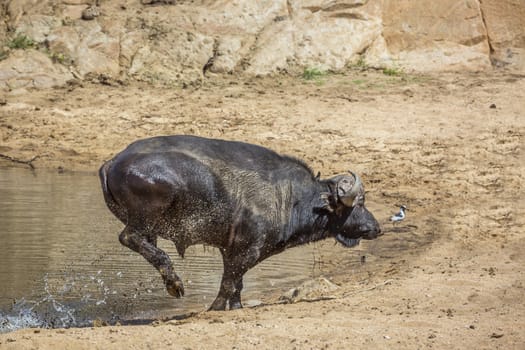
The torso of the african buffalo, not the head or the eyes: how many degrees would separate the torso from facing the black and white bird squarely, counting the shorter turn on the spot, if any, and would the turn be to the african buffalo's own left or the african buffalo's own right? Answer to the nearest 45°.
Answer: approximately 45° to the african buffalo's own left

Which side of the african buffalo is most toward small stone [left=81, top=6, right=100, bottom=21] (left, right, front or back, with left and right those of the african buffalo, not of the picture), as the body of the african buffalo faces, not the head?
left

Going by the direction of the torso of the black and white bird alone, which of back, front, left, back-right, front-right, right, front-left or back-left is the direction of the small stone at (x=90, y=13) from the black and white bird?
back-left

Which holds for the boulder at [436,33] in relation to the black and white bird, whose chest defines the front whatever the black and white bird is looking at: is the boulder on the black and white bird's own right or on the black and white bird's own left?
on the black and white bird's own left

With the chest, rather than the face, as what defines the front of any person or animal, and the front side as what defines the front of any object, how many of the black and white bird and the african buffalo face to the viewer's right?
2

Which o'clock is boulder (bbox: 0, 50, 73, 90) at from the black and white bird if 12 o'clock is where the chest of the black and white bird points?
The boulder is roughly at 7 o'clock from the black and white bird.

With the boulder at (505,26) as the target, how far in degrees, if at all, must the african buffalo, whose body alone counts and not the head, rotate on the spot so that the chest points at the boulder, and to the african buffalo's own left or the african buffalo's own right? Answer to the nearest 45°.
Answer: approximately 45° to the african buffalo's own left

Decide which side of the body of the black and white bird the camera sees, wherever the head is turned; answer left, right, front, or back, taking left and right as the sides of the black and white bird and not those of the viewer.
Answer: right

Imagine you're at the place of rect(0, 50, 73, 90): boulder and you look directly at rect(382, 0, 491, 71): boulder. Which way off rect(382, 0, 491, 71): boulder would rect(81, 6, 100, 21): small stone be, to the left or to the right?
left

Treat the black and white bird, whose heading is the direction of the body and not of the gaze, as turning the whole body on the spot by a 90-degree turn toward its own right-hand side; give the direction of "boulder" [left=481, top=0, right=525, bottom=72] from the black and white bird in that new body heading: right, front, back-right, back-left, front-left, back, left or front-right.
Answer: back

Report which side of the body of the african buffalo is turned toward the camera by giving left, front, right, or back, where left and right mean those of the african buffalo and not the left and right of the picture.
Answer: right
